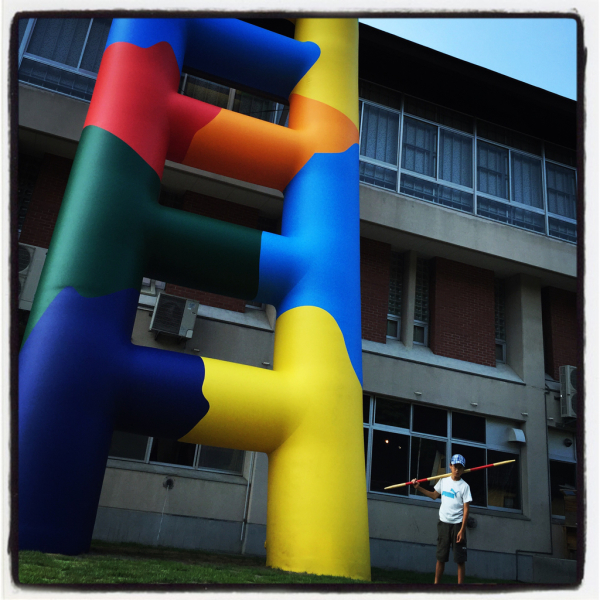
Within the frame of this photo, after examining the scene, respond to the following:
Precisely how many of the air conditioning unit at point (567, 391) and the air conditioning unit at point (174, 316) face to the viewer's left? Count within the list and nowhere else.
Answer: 0

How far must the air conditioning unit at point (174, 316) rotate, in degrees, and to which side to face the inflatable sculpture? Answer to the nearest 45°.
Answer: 0° — it already faces it

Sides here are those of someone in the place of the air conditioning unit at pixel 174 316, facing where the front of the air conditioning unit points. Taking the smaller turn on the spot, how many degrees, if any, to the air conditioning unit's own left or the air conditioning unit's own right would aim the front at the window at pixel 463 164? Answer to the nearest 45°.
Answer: approximately 90° to the air conditioning unit's own left

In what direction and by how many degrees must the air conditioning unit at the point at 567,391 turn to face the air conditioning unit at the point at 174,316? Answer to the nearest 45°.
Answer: approximately 90° to its right

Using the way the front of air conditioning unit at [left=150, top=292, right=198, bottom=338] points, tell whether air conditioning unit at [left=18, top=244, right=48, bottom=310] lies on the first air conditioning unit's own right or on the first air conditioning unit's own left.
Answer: on the first air conditioning unit's own right

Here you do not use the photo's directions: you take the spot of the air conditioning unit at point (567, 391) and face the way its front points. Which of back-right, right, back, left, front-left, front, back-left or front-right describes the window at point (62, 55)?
right

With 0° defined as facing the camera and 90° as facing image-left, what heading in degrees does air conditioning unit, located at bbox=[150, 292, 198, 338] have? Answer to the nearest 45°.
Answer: approximately 0°

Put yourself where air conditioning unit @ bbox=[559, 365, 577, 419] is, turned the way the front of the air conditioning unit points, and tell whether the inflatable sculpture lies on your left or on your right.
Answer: on your right

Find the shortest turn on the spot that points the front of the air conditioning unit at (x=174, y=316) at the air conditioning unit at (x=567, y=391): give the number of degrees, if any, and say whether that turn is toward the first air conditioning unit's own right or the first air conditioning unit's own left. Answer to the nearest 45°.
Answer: approximately 90° to the first air conditioning unit's own left

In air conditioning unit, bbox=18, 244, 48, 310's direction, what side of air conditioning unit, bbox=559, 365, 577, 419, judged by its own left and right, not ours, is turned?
right
